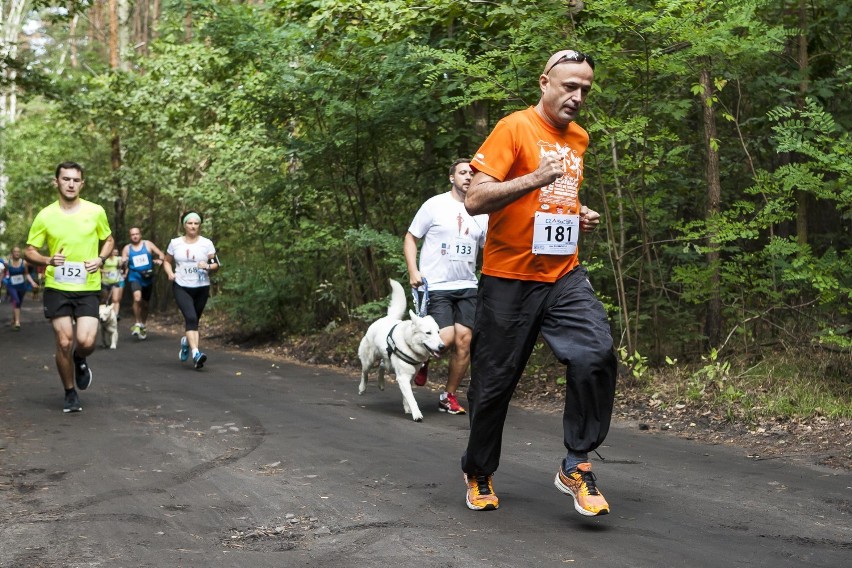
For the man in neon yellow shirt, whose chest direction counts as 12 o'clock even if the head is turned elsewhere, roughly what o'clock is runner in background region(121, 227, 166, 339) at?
The runner in background is roughly at 6 o'clock from the man in neon yellow shirt.

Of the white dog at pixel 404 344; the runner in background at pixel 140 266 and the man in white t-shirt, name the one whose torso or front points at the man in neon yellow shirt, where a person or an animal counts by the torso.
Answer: the runner in background

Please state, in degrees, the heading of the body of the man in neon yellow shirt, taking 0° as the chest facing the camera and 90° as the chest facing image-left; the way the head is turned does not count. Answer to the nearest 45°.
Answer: approximately 0°

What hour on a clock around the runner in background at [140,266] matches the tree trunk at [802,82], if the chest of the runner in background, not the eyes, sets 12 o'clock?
The tree trunk is roughly at 11 o'clock from the runner in background.

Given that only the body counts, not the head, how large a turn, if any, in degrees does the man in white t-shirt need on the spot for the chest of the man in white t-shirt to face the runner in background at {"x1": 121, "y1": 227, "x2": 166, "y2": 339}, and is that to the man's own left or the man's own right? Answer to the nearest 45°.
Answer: approximately 180°

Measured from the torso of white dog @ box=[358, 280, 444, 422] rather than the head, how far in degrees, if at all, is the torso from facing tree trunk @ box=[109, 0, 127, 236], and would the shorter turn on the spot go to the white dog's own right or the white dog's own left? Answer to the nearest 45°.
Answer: approximately 135° to the white dog's own left

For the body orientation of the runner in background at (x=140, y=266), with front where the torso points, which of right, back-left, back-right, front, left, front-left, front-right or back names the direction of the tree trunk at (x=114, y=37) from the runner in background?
back

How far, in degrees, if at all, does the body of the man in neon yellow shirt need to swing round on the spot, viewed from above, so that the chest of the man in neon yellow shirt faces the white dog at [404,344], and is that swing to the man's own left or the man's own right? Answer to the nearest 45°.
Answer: approximately 90° to the man's own left
